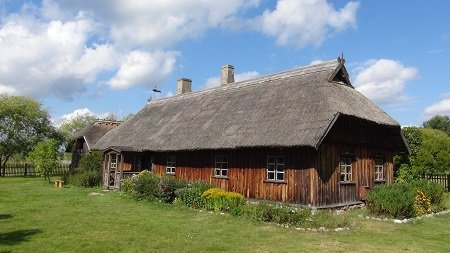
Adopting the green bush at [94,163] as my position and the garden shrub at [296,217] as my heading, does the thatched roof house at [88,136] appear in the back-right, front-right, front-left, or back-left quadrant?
back-left

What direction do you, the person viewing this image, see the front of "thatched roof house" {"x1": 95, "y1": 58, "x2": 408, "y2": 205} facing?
facing the viewer and to the left of the viewer

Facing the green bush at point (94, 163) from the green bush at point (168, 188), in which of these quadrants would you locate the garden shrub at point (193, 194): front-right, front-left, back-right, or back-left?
back-right

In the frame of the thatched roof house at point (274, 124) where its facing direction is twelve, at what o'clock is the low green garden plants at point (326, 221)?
The low green garden plants is roughly at 10 o'clock from the thatched roof house.

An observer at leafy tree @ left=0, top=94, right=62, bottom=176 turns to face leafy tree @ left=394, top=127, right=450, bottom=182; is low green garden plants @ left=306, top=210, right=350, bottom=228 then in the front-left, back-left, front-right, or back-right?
front-right

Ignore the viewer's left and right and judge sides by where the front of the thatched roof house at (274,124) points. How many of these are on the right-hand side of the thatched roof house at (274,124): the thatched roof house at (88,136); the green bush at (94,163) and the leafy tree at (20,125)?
3

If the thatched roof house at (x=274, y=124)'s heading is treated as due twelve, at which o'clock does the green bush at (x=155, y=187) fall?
The green bush is roughly at 1 o'clock from the thatched roof house.

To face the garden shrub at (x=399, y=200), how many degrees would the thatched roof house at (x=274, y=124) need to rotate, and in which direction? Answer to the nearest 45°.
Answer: approximately 90° to its left

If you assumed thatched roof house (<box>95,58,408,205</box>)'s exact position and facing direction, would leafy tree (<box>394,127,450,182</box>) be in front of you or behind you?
behind

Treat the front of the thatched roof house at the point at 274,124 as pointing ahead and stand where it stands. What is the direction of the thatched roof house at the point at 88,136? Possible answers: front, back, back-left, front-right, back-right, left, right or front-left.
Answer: right

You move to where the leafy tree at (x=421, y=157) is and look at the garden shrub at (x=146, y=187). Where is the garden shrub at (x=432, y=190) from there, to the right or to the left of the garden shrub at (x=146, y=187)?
left

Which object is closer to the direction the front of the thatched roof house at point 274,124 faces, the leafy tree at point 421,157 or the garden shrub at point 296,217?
the garden shrub

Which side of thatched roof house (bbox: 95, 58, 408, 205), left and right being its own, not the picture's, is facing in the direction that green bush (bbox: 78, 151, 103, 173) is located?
right

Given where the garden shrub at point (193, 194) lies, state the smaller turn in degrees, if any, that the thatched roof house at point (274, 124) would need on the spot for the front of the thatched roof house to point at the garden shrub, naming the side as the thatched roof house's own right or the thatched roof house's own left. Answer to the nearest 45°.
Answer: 0° — it already faces it
